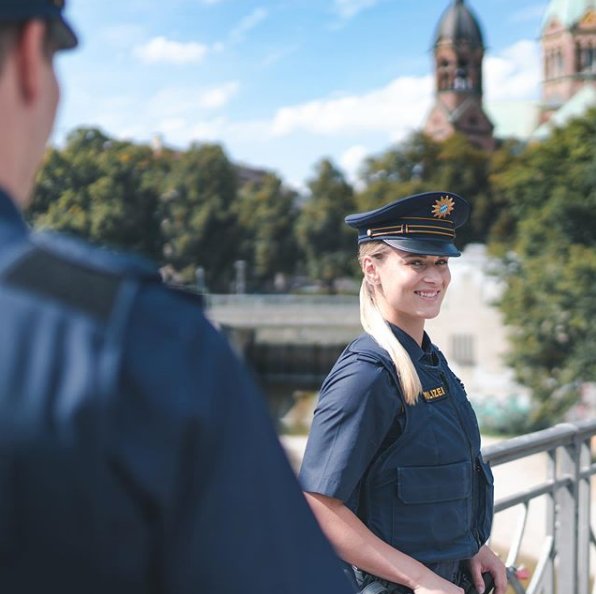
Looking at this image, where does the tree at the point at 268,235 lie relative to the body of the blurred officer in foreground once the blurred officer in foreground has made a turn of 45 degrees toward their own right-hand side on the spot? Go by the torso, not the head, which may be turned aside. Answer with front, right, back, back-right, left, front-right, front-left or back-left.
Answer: left

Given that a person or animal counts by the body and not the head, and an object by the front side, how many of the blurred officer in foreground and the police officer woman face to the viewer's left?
0

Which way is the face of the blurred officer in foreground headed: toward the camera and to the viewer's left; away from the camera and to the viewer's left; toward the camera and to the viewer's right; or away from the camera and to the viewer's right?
away from the camera and to the viewer's right

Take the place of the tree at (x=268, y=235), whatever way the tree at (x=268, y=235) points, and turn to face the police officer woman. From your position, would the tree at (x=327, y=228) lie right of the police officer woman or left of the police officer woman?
left

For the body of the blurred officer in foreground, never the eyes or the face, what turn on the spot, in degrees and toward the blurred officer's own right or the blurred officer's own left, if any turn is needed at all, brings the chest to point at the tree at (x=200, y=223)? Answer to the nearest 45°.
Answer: approximately 45° to the blurred officer's own left

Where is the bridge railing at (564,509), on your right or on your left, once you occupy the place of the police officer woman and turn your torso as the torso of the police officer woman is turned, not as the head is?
on your left

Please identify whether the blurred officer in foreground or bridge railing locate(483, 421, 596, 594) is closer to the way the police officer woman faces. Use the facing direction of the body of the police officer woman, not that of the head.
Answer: the blurred officer in foreground

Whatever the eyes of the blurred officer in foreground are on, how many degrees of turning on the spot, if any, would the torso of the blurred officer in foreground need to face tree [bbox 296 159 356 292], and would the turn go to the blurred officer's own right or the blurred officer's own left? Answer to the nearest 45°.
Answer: approximately 45° to the blurred officer's own left

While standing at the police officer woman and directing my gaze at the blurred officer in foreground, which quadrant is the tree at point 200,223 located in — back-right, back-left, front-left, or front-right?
back-right

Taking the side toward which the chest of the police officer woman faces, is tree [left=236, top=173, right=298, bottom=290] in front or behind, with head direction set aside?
behind

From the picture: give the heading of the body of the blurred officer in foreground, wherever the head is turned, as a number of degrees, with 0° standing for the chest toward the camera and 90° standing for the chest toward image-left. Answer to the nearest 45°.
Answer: approximately 225°
